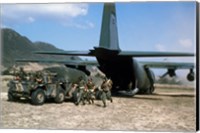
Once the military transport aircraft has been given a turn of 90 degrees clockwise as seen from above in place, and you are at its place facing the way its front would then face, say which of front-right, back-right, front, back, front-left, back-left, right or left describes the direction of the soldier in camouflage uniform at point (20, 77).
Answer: back

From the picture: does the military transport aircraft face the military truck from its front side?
no

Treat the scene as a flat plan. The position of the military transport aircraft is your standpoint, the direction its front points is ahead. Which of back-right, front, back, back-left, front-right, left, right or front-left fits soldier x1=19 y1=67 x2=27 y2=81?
left

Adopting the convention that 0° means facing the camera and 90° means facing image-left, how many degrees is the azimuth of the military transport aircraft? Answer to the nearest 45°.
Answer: approximately 180°

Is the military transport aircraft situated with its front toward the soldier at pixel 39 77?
no
